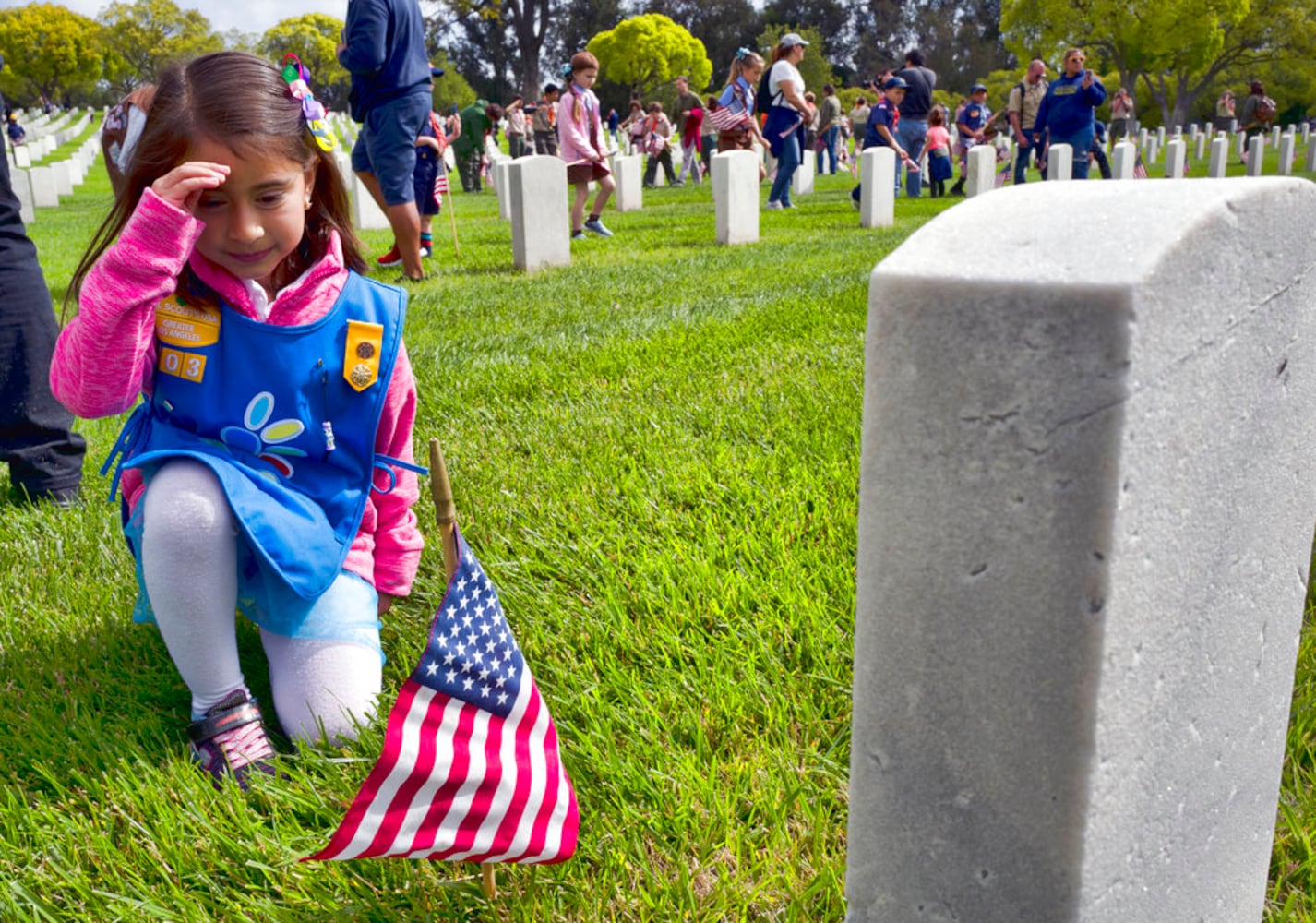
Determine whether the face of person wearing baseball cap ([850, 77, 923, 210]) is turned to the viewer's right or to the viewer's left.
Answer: to the viewer's right

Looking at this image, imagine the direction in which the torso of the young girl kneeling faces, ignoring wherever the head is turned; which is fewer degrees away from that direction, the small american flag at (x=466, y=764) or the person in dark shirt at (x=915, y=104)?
the small american flag

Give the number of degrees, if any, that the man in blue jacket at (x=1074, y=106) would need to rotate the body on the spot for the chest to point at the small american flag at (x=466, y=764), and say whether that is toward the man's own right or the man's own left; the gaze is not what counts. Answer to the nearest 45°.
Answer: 0° — they already face it

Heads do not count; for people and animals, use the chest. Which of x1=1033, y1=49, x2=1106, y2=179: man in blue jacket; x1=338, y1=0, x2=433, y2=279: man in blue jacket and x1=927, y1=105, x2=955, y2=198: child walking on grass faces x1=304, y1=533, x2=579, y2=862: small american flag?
x1=1033, y1=49, x2=1106, y2=179: man in blue jacket

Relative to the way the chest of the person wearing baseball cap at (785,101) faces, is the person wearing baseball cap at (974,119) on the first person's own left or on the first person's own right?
on the first person's own left
